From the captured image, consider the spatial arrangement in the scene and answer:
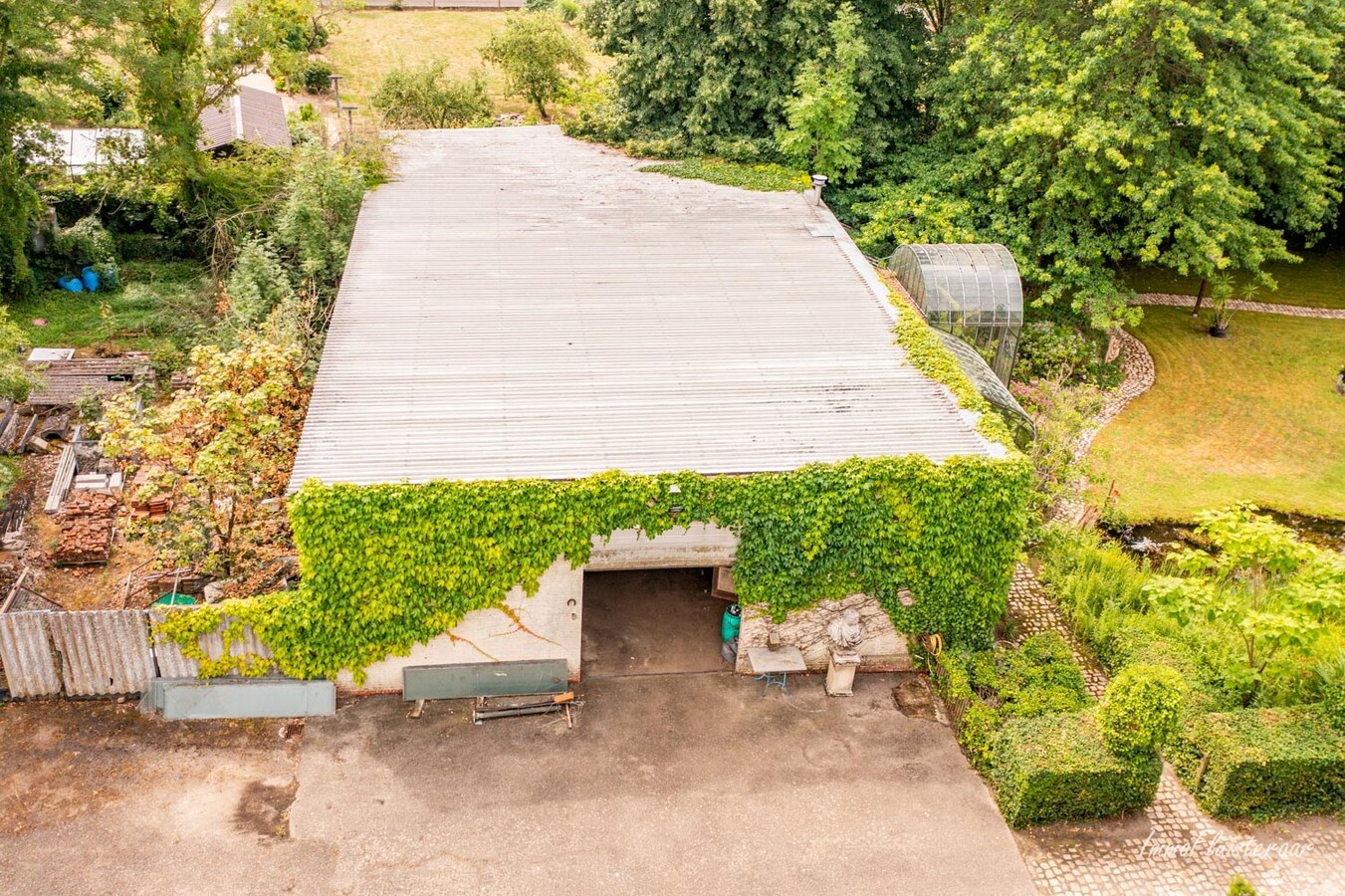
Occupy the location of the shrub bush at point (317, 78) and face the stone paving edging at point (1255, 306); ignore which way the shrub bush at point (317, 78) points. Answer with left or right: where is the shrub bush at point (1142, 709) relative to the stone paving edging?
right

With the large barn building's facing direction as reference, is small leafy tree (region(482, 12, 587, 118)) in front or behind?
behind

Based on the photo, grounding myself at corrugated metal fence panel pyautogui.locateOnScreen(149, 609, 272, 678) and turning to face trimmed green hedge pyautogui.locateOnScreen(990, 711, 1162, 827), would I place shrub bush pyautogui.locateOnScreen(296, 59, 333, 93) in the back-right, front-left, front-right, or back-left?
back-left

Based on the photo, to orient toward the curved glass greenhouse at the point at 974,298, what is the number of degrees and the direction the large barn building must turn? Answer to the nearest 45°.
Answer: approximately 135° to its left

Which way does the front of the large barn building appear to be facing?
toward the camera

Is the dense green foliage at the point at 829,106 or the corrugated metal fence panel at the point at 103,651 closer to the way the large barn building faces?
the corrugated metal fence panel

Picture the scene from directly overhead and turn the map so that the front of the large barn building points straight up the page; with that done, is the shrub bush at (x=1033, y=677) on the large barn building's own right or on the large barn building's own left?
on the large barn building's own left

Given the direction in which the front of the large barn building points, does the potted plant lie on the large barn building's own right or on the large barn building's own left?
on the large barn building's own left

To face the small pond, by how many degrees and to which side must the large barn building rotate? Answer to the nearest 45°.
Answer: approximately 90° to its left

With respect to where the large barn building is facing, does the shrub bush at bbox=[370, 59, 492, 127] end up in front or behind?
behind

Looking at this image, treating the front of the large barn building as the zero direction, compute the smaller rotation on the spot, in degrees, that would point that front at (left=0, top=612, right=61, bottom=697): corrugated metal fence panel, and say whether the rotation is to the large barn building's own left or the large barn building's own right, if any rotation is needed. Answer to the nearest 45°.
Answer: approximately 45° to the large barn building's own right

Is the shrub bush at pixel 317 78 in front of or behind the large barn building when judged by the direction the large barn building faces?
behind

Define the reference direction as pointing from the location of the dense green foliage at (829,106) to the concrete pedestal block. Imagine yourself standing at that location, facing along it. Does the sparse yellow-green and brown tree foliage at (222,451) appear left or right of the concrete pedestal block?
right

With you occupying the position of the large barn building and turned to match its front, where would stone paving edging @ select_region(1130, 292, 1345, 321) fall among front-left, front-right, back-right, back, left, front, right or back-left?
back-left

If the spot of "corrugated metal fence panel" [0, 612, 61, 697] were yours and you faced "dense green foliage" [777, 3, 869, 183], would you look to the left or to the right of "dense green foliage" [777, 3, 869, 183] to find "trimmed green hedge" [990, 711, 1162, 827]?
right
